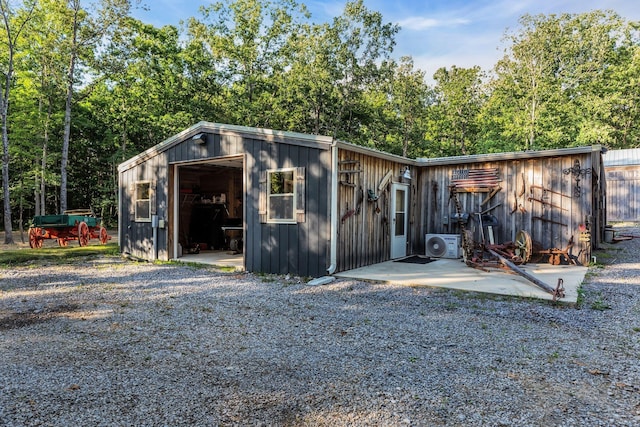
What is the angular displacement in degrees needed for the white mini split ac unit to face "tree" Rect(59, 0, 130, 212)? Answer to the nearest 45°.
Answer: approximately 90° to its right

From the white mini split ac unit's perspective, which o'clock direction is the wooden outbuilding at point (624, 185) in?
The wooden outbuilding is roughly at 7 o'clock from the white mini split ac unit.

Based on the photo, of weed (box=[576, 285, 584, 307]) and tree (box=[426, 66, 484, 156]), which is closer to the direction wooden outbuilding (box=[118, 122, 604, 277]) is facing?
the weed

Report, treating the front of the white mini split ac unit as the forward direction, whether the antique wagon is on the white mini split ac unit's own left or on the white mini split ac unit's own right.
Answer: on the white mini split ac unit's own right

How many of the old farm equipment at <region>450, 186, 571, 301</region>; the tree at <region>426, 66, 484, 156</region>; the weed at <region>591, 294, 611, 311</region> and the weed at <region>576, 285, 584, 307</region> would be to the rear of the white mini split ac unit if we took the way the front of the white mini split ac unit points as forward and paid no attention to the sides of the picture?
1

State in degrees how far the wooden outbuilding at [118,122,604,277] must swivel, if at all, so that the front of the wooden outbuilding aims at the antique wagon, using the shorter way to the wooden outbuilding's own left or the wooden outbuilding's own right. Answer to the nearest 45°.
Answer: approximately 45° to the wooden outbuilding's own right

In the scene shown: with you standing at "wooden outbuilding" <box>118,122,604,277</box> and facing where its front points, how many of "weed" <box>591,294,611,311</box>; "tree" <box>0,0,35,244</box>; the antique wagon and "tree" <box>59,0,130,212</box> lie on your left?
1

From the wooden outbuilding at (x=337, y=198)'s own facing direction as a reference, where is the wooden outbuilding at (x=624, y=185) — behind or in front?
behind

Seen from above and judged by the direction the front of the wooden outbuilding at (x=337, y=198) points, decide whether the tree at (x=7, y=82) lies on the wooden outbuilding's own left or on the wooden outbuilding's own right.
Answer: on the wooden outbuilding's own right

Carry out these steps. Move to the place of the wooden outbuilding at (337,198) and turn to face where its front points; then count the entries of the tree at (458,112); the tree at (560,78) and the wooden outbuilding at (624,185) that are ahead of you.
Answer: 0

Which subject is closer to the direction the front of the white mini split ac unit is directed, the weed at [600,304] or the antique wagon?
the weed

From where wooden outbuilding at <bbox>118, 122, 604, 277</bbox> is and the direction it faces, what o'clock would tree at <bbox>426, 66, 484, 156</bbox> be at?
The tree is roughly at 5 o'clock from the wooden outbuilding.

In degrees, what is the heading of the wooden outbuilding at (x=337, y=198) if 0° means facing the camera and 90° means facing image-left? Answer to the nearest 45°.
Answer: approximately 45°

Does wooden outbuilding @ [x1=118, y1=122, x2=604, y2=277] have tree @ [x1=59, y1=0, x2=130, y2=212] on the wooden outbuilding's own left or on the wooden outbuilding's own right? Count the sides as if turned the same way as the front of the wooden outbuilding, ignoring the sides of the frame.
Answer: on the wooden outbuilding's own right

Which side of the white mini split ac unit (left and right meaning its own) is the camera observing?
front

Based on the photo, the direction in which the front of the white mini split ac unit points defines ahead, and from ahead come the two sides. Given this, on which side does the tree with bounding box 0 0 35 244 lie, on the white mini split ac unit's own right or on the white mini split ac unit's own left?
on the white mini split ac unit's own right

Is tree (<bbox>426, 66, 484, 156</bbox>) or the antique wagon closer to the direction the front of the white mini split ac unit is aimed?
the antique wagon

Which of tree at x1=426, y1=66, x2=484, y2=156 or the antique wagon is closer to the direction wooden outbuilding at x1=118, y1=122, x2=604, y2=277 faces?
the antique wagon

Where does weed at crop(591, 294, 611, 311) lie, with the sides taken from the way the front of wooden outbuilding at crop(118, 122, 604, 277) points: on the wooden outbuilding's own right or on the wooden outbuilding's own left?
on the wooden outbuilding's own left
